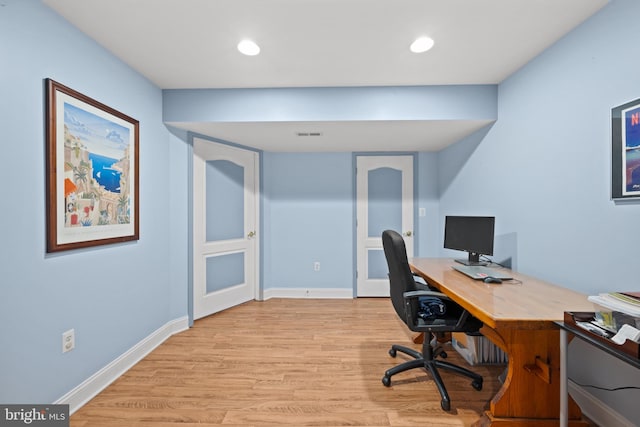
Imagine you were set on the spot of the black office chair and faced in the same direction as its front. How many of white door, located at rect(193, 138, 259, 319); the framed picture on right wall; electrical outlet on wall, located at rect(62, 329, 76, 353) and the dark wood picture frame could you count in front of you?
1

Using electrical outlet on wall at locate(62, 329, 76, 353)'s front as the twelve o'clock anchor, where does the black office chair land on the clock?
The black office chair is roughly at 12 o'clock from the electrical outlet on wall.

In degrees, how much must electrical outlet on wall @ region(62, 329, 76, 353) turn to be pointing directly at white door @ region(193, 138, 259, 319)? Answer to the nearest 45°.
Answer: approximately 90° to its left

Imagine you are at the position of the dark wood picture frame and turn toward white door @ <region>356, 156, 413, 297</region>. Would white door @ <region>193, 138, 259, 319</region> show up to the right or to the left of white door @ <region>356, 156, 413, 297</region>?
left

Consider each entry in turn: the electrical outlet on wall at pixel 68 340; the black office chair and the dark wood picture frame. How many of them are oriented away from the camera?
0

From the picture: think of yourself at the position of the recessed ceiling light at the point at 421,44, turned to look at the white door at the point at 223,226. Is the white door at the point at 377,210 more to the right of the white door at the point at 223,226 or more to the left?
right

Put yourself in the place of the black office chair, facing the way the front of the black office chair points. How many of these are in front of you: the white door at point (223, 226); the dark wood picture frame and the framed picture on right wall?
1

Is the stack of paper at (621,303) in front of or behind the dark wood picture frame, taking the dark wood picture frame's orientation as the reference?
in front

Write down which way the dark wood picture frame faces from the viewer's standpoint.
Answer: facing the viewer and to the right of the viewer

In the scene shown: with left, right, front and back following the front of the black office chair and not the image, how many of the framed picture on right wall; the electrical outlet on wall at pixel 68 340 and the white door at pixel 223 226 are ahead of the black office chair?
1

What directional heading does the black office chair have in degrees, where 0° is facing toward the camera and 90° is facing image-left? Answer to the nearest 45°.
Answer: approximately 270°

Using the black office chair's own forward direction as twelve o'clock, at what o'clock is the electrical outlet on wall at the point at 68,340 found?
The electrical outlet on wall is roughly at 5 o'clock from the black office chair.

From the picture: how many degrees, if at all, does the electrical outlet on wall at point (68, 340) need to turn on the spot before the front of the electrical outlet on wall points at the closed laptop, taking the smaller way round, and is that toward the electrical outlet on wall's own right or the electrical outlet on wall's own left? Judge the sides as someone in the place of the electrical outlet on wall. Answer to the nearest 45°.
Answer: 0° — it already faces it

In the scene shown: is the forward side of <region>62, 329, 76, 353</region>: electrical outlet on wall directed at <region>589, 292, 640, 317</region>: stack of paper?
yes

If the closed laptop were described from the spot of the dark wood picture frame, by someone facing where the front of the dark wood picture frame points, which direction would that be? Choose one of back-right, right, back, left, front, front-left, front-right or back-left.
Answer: front

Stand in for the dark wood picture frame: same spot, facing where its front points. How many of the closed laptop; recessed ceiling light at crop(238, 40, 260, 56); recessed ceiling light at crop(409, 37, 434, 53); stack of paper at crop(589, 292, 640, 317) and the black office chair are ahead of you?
5

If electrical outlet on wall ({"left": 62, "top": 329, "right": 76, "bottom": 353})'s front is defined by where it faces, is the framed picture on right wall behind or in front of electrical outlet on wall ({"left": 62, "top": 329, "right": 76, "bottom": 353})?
in front
